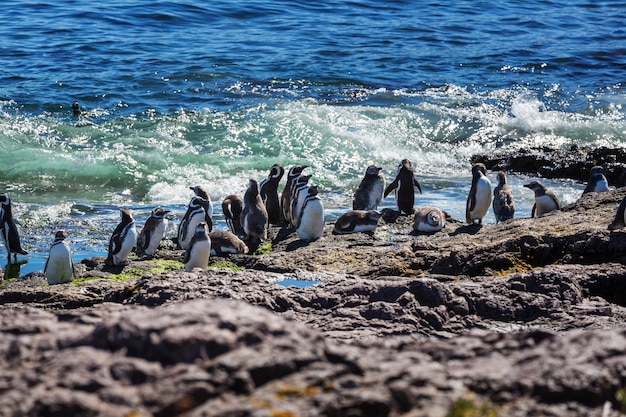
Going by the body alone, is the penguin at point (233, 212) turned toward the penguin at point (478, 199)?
no

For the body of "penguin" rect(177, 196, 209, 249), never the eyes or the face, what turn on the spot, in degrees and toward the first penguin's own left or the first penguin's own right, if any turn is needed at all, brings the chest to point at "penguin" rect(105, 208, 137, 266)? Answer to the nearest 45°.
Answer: approximately 90° to the first penguin's own right

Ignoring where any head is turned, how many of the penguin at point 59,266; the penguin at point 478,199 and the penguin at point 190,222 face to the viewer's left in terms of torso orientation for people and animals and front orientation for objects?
0

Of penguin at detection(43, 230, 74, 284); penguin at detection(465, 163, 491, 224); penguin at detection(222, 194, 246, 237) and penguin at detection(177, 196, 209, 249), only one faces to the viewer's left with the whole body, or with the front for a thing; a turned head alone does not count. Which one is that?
penguin at detection(222, 194, 246, 237)

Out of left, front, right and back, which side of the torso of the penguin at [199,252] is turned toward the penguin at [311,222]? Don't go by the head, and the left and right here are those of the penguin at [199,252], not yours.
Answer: left

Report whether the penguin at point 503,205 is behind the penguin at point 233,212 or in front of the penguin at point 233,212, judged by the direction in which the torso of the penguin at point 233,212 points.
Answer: behind

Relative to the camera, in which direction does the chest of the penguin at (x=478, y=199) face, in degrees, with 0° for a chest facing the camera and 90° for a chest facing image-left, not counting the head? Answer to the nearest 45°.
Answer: approximately 315°

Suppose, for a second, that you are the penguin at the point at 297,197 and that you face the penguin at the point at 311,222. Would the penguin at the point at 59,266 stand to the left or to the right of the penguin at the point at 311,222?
right

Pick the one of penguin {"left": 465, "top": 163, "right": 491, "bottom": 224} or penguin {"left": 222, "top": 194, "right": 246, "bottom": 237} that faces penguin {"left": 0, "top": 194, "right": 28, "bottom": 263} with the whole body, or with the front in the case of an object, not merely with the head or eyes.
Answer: penguin {"left": 222, "top": 194, "right": 246, "bottom": 237}

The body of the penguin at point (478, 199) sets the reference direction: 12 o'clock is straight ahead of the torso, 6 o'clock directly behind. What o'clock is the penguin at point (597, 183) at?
the penguin at point (597, 183) is roughly at 9 o'clock from the penguin at point (478, 199).

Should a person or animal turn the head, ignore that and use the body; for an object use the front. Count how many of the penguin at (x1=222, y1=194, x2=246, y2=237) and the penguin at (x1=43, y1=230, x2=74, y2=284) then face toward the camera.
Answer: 1

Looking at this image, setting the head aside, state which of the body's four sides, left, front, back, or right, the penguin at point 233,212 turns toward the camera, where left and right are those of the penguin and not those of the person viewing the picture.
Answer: left

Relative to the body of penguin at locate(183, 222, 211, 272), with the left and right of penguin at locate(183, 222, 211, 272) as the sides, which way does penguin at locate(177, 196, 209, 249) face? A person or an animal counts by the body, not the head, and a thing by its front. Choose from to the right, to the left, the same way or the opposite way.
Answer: the same way

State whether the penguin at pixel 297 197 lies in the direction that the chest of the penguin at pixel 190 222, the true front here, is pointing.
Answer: no

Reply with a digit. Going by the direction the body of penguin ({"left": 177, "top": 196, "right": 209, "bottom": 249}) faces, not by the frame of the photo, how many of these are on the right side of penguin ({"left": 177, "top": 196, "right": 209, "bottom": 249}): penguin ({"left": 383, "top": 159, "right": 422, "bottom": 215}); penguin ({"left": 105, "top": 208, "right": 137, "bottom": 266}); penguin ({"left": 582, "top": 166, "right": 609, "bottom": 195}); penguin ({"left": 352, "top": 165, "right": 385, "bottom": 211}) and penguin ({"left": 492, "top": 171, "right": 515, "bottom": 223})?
1

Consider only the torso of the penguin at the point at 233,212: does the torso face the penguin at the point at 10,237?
yes

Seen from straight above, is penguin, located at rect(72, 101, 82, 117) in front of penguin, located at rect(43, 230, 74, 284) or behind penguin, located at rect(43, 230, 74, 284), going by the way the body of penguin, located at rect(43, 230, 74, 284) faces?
behind

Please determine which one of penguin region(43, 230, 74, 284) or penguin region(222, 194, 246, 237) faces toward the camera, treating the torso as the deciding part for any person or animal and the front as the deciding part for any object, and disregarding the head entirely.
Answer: penguin region(43, 230, 74, 284)

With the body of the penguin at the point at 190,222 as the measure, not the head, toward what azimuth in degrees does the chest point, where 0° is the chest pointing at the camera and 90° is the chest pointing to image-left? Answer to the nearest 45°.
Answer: approximately 315°

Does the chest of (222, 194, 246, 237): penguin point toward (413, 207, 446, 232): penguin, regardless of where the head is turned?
no
